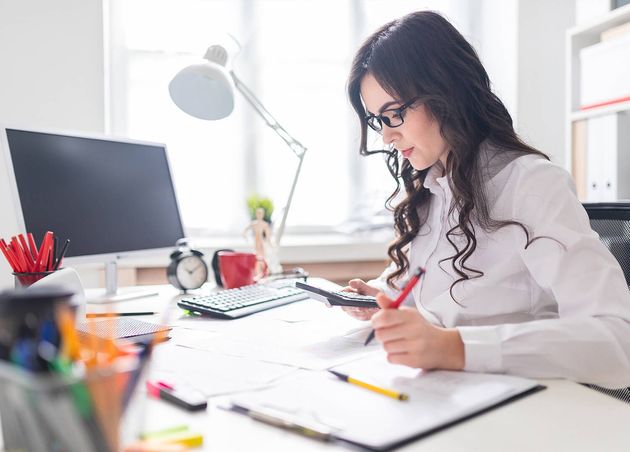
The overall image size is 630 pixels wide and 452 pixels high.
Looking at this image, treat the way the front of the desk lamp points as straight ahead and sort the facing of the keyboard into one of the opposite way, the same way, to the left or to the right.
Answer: to the left

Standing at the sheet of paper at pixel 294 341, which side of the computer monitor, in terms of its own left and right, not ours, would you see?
front

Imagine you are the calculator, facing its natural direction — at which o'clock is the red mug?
The red mug is roughly at 8 o'clock from the calculator.

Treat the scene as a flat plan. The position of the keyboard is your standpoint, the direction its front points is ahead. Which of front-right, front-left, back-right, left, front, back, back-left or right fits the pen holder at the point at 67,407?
front-right

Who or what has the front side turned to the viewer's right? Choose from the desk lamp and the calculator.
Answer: the calculator

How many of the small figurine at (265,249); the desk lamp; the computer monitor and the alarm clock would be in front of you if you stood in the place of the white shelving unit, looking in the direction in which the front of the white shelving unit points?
4

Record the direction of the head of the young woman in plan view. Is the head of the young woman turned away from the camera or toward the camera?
toward the camera

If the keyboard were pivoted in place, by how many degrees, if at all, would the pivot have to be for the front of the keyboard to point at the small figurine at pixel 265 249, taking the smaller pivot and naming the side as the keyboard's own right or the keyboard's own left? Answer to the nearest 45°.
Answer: approximately 135° to the keyboard's own left

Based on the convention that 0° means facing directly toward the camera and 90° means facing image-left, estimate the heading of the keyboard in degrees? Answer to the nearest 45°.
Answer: approximately 315°

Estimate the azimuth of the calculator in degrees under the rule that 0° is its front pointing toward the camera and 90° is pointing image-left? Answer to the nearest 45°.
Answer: approximately 270°

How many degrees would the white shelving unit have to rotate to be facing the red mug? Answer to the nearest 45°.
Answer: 0° — it already faces it

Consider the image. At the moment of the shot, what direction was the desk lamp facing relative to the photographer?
facing the viewer and to the left of the viewer

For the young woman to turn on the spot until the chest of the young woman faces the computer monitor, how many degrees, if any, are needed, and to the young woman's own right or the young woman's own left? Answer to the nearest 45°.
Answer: approximately 45° to the young woman's own right

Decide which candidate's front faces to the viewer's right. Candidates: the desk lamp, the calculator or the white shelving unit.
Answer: the calculator

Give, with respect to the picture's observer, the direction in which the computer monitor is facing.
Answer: facing the viewer and to the right of the viewer

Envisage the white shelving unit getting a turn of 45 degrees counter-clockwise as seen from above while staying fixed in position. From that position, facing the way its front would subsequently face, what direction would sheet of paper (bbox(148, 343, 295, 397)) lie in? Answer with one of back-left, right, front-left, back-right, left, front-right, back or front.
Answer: front

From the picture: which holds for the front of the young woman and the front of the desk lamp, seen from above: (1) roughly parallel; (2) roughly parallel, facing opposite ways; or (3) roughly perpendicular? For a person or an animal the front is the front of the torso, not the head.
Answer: roughly parallel
